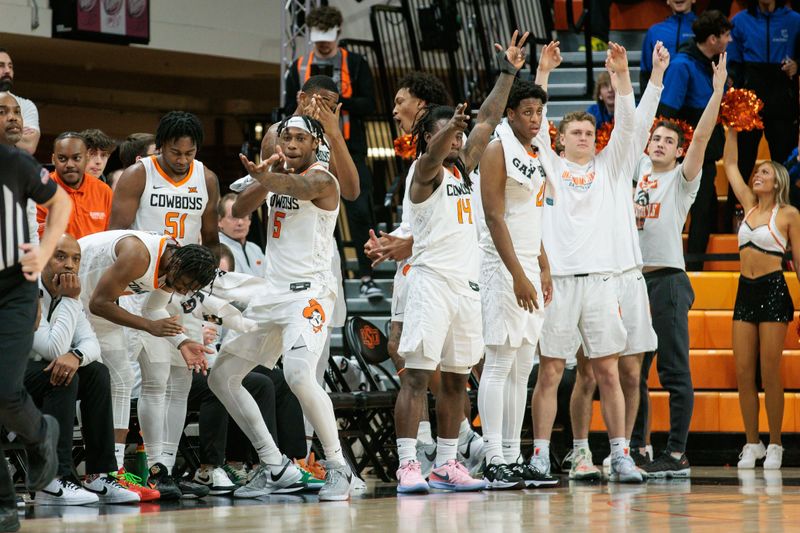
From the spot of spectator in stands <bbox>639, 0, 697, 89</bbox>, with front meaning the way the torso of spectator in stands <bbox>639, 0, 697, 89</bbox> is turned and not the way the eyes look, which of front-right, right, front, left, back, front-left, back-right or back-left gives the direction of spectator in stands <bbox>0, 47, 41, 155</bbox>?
front-right

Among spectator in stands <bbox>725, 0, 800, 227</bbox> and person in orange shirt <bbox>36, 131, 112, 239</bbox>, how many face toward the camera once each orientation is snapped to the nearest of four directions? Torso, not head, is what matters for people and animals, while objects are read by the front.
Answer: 2

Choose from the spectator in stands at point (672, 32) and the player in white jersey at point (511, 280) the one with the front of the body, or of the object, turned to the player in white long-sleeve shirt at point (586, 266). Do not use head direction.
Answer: the spectator in stands

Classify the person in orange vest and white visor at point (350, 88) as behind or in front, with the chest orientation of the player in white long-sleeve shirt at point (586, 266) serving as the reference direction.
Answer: behind

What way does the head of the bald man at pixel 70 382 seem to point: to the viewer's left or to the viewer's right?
to the viewer's right

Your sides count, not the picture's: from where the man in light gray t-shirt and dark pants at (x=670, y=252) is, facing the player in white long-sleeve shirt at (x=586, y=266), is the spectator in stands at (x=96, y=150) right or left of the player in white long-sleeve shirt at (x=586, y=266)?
right

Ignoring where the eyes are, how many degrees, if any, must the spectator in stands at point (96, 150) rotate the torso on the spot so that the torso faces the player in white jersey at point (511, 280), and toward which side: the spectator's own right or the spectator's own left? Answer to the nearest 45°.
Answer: approximately 45° to the spectator's own left

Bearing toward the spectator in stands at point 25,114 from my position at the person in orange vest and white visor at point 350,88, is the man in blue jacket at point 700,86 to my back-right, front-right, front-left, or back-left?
back-left

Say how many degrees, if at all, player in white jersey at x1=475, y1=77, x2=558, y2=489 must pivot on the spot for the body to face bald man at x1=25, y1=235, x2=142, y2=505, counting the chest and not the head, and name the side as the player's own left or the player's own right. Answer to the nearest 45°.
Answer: approximately 135° to the player's own right
